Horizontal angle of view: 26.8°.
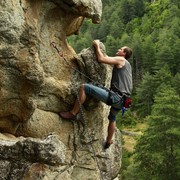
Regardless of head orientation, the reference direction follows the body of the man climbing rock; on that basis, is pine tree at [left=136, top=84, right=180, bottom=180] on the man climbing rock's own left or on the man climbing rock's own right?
on the man climbing rock's own right

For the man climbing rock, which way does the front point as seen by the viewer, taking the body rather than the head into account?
to the viewer's left
